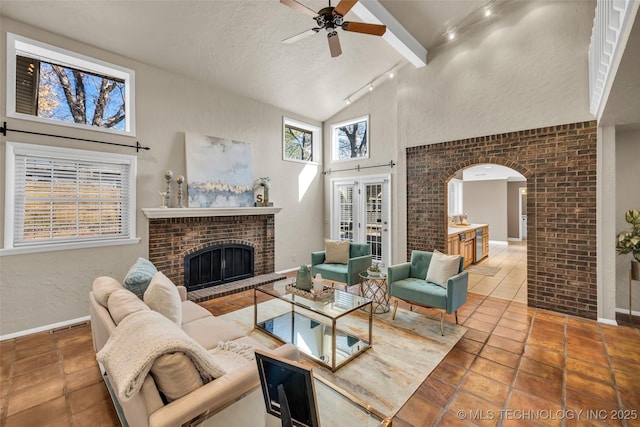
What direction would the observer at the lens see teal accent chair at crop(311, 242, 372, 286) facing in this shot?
facing the viewer and to the left of the viewer

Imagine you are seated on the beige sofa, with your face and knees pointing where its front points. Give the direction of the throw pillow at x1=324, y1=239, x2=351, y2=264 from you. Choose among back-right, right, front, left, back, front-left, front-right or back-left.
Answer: front

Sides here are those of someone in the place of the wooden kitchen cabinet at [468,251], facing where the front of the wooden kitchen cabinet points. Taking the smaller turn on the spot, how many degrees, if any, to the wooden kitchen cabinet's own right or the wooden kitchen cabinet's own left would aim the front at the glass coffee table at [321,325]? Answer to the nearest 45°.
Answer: approximately 45° to the wooden kitchen cabinet's own right

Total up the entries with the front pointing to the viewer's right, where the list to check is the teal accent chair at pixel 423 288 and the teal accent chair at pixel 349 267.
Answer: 0

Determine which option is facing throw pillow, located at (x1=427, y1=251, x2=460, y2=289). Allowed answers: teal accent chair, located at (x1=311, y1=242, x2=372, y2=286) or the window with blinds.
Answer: the window with blinds

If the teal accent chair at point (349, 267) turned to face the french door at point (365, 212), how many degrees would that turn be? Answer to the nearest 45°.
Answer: approximately 135° to its right

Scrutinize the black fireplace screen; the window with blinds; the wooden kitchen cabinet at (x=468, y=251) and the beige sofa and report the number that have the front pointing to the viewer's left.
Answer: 0

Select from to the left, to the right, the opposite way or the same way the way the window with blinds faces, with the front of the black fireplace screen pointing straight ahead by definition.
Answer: the same way

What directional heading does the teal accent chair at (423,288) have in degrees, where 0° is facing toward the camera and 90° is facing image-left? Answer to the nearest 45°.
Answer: approximately 45°

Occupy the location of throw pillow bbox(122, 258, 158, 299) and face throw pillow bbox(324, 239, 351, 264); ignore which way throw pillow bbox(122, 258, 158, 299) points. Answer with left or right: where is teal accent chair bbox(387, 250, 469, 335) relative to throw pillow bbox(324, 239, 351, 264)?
right

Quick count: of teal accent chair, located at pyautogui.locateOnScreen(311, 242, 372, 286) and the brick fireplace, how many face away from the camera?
0

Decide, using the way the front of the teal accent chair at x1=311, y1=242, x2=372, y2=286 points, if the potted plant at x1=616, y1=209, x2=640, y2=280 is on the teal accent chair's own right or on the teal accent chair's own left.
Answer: on the teal accent chair's own left

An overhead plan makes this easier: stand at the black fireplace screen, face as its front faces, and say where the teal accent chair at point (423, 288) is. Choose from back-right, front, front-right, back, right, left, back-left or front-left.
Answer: front

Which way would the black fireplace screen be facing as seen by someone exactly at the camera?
facing the viewer and to the right of the viewer

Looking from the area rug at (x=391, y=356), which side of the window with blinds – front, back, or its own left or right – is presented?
front

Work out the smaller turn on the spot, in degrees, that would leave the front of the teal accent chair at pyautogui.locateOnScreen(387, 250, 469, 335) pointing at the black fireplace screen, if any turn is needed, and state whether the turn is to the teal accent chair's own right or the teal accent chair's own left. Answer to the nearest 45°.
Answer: approximately 45° to the teal accent chair's own right

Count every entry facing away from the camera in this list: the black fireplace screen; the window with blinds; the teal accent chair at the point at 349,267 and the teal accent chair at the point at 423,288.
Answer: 0
